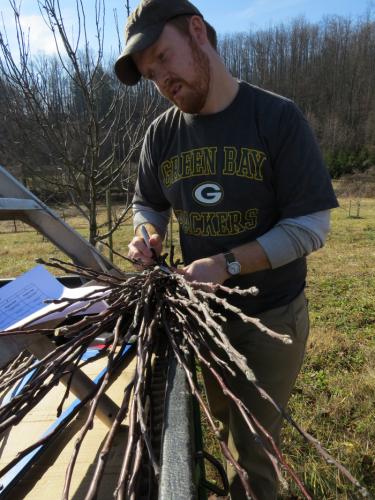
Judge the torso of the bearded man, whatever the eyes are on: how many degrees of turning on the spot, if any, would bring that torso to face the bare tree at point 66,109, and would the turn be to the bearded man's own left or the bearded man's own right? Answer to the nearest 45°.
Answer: approximately 90° to the bearded man's own right

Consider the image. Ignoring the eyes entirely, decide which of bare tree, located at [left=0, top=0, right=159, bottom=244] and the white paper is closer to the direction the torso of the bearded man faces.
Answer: the white paper

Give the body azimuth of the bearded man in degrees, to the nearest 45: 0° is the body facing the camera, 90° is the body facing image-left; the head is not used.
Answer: approximately 45°
